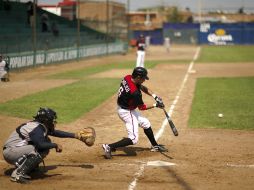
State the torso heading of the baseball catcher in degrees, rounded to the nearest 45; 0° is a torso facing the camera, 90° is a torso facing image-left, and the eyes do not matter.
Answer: approximately 270°

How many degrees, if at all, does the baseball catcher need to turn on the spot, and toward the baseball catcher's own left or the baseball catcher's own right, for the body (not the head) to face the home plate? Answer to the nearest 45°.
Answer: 0° — they already face it

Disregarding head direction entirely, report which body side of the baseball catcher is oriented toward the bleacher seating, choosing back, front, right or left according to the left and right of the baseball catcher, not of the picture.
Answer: left

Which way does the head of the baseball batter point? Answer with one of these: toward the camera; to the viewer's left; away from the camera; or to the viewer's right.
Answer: to the viewer's right

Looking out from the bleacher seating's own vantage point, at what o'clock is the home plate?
The home plate is roughly at 1 o'clock from the bleacher seating.

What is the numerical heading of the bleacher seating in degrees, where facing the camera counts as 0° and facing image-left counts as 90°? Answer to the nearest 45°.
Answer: approximately 315°

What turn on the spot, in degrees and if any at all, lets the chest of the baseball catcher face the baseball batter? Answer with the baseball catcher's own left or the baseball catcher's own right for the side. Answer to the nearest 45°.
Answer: approximately 45° to the baseball catcher's own left
